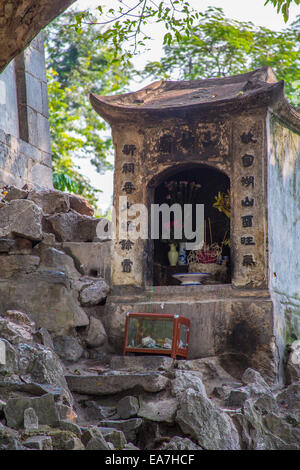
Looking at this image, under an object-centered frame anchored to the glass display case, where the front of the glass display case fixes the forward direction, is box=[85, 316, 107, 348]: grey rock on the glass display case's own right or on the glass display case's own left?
on the glass display case's own right

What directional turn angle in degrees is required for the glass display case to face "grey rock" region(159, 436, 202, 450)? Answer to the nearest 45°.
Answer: approximately 45° to its left

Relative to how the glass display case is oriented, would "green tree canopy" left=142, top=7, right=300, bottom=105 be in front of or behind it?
behind

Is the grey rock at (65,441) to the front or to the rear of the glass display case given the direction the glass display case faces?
to the front

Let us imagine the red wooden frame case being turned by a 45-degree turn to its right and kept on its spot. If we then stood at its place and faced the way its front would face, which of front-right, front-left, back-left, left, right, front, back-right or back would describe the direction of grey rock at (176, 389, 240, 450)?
left

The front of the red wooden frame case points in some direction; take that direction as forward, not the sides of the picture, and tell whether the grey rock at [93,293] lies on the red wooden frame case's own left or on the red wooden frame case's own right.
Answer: on the red wooden frame case's own right

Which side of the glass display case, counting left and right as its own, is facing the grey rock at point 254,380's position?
left

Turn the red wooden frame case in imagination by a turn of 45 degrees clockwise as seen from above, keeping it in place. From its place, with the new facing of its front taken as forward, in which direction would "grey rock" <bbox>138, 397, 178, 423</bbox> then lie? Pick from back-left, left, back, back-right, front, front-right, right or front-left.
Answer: left

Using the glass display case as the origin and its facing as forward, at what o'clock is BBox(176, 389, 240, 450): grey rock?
The grey rock is roughly at 10 o'clock from the glass display case.

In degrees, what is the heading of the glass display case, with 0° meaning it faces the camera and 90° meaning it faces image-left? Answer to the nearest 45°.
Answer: approximately 45°
